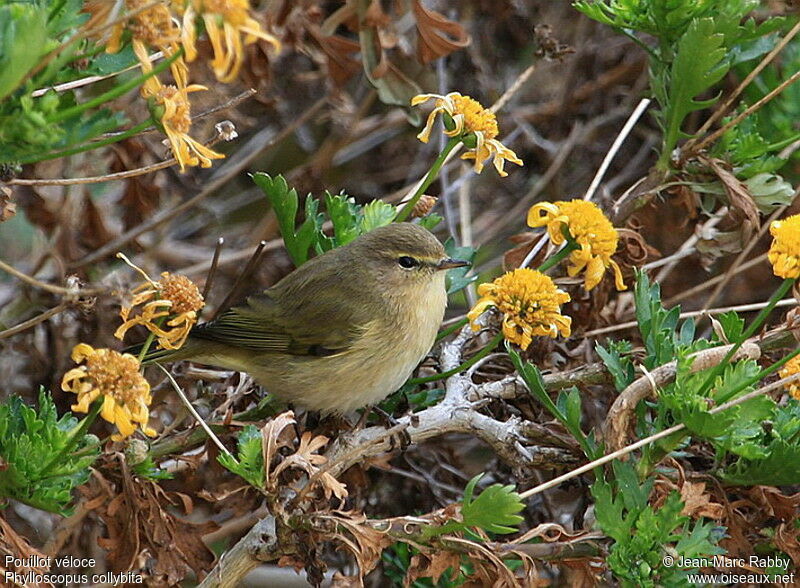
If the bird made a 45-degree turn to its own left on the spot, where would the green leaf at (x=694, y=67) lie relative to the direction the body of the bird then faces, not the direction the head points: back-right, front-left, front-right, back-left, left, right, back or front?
front-right

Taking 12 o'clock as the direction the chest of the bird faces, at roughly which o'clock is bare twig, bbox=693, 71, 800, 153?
The bare twig is roughly at 12 o'clock from the bird.

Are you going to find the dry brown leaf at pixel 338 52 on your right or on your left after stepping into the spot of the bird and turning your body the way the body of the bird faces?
on your left

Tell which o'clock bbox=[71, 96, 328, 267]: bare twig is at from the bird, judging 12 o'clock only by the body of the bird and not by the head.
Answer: The bare twig is roughly at 8 o'clock from the bird.

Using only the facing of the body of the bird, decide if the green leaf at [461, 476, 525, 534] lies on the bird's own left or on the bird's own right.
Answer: on the bird's own right

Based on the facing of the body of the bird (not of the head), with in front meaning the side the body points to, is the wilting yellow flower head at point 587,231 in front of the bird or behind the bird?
in front

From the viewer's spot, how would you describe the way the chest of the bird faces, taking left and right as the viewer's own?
facing to the right of the viewer

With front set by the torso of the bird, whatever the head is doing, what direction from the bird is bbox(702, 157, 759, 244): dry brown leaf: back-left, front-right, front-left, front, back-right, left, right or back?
front

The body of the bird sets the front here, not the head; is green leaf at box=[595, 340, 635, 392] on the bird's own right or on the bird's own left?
on the bird's own right

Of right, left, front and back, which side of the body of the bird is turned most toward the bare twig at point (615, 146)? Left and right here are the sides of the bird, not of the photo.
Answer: front

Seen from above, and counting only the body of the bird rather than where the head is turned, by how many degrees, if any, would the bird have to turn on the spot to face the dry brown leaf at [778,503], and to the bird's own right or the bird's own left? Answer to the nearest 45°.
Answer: approximately 45° to the bird's own right

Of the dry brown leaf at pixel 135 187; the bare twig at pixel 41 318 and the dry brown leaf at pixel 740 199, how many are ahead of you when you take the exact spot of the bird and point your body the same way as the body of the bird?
1
